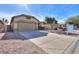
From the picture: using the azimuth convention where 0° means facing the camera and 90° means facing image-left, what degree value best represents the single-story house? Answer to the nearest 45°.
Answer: approximately 0°
